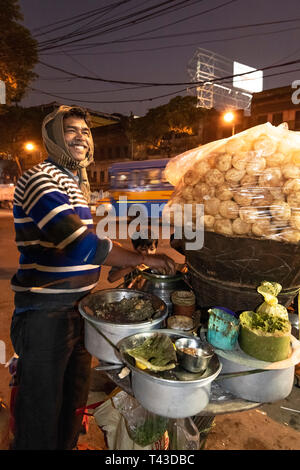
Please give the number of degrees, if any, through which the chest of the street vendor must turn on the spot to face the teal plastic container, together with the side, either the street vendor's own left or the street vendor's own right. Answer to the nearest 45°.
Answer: approximately 45° to the street vendor's own right

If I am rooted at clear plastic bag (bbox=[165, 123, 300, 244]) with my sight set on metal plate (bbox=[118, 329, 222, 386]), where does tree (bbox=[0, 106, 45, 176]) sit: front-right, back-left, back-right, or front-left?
back-right

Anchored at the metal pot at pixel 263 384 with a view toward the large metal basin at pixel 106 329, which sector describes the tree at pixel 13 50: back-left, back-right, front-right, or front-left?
front-right

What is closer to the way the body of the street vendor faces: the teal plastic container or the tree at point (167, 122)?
the teal plastic container

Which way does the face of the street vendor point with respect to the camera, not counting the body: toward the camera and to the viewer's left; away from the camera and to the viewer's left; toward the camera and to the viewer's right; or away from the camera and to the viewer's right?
toward the camera and to the viewer's right
